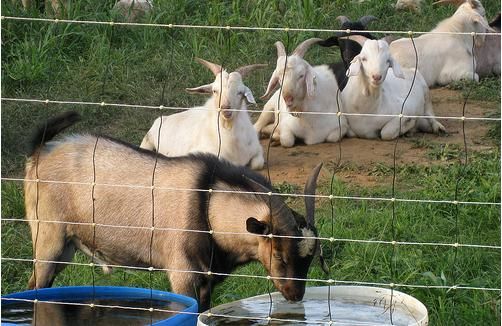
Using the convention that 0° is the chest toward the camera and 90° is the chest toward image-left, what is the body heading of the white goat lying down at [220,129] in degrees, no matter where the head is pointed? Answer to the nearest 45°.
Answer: approximately 315°

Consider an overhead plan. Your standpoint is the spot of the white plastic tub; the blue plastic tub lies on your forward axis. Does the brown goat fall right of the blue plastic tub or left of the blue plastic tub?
right

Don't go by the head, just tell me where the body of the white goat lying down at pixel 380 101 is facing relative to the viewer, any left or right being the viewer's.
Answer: facing the viewer and to the left of the viewer

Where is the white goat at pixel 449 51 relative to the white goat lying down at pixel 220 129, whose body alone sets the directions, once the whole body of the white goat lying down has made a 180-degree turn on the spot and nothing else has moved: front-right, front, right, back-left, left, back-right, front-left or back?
right

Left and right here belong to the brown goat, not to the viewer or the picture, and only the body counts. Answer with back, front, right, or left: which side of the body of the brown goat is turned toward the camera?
right

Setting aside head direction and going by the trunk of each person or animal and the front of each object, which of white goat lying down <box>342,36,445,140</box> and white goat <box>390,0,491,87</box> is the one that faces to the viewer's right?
the white goat

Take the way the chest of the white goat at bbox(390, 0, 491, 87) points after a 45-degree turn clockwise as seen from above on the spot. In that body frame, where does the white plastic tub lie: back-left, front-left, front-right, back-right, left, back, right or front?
front-right

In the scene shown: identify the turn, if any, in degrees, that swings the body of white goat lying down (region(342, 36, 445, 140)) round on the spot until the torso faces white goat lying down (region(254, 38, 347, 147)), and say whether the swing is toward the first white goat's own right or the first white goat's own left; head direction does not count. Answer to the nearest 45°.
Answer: approximately 45° to the first white goat's own right

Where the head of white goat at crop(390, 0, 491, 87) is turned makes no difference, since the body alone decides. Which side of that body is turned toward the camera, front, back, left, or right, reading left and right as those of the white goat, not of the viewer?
right

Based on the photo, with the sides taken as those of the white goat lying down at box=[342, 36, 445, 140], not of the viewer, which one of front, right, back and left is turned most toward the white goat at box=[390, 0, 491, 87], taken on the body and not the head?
back

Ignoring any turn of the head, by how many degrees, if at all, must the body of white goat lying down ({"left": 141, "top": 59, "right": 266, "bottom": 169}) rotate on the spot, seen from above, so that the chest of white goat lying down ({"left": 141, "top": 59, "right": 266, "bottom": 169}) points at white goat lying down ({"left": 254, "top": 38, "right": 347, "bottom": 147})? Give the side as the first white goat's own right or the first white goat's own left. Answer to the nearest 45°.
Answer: approximately 90° to the first white goat's own left

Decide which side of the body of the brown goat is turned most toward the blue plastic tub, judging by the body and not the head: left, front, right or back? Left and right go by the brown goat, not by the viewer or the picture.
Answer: right

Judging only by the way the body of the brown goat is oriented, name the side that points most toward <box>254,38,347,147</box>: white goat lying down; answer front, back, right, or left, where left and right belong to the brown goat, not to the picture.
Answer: left

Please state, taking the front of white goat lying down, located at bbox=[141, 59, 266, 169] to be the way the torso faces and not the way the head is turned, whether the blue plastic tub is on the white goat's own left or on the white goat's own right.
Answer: on the white goat's own right
